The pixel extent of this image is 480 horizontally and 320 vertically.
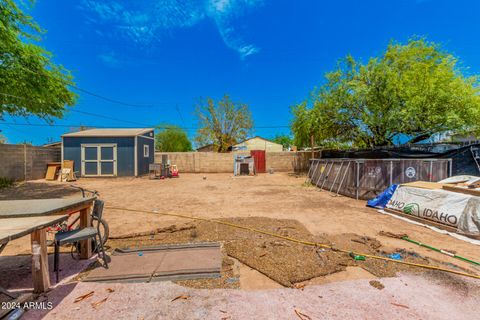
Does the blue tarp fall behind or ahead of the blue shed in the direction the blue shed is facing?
ahead

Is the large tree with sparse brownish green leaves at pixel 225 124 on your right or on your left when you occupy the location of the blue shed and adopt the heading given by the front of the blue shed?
on your left

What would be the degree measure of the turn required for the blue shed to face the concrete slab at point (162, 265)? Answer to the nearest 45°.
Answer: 0° — it already faces it

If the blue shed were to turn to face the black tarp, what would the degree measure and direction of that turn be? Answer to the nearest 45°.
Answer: approximately 45° to its left

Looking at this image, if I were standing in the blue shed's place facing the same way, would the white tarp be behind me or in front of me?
in front

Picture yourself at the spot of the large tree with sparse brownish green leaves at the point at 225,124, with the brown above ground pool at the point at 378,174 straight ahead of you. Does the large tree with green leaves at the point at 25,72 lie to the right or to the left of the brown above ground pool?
right

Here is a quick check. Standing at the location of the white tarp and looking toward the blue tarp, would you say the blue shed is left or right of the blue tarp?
left

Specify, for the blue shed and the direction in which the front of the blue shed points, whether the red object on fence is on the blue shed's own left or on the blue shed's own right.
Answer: on the blue shed's own left

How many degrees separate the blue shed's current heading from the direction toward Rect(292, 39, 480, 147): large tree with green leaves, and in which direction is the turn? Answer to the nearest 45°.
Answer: approximately 45° to its left

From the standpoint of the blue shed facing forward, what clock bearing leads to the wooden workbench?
The wooden workbench is roughly at 12 o'clock from the blue shed.

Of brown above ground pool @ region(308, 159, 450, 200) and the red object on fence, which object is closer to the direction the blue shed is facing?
the brown above ground pool

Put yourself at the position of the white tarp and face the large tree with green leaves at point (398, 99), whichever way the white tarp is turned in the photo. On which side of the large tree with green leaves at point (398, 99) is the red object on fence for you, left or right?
left

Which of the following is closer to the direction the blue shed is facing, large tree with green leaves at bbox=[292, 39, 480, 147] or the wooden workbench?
the wooden workbench

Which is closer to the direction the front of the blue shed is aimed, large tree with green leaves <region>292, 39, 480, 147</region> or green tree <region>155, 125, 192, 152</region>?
the large tree with green leaves

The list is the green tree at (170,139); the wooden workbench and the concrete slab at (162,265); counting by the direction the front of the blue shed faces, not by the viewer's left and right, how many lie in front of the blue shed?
2

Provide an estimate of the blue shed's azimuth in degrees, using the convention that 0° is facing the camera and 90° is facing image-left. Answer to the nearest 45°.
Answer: approximately 0°

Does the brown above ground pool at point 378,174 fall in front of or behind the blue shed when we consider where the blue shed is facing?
in front

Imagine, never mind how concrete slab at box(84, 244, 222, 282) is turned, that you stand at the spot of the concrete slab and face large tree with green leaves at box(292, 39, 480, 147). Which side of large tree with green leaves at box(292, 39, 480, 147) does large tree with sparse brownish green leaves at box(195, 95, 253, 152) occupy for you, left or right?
left
